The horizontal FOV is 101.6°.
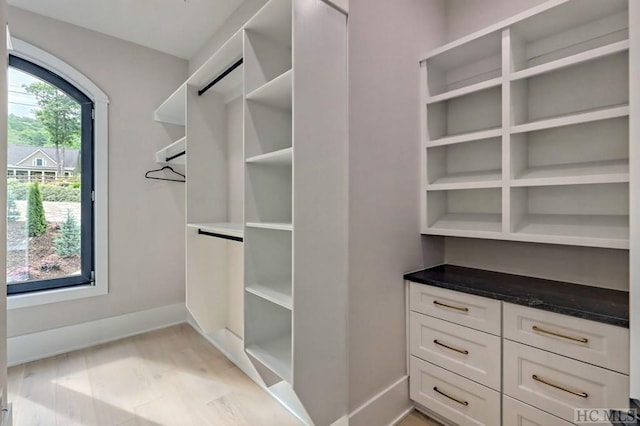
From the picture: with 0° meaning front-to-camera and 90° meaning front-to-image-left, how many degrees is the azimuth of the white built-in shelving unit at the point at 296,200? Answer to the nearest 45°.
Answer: approximately 45°
